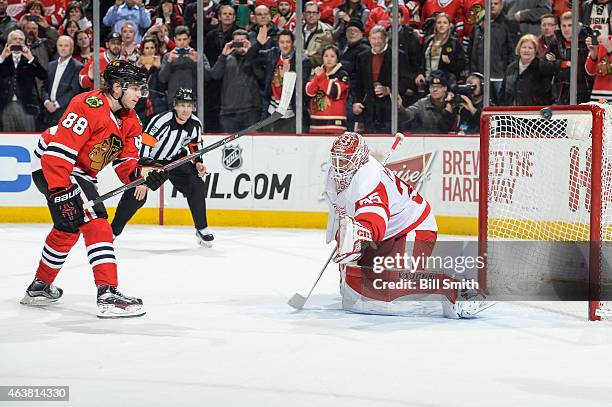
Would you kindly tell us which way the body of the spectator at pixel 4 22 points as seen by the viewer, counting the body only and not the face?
toward the camera

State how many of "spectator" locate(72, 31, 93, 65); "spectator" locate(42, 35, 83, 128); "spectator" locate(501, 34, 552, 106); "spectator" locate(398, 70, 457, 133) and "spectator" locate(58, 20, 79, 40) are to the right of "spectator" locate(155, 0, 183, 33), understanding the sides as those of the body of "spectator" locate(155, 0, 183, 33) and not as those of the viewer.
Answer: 3

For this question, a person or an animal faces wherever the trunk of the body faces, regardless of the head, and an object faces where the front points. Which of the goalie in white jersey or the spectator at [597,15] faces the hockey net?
the spectator

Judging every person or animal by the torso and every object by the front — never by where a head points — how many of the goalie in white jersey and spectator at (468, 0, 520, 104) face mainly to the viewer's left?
1

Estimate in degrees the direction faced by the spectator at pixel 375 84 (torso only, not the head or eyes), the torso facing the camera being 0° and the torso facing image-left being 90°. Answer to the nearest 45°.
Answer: approximately 0°

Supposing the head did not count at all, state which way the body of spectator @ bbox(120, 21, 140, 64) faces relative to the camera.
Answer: toward the camera

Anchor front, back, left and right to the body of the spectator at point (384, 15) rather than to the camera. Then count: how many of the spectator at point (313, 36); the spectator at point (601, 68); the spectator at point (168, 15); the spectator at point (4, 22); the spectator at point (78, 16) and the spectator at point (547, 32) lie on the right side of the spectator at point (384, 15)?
4

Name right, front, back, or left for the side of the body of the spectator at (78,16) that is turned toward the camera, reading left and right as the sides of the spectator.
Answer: front

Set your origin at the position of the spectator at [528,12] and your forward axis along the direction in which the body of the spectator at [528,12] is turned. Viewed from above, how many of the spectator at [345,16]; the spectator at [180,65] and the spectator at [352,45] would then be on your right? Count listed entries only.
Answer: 3

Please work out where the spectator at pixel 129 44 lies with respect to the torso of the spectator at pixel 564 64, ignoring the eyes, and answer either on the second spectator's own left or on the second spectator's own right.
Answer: on the second spectator's own right

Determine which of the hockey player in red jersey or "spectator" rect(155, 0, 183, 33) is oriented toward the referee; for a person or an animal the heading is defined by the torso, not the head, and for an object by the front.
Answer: the spectator

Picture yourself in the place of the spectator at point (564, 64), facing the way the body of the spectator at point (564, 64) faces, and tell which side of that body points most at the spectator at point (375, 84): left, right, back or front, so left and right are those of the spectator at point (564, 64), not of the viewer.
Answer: right

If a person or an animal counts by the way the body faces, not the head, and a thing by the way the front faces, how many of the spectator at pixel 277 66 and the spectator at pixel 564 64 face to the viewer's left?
0

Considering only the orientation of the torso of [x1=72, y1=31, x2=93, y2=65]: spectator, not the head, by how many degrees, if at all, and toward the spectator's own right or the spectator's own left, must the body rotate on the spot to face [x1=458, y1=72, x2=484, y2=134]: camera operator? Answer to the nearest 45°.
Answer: approximately 45° to the spectator's own left

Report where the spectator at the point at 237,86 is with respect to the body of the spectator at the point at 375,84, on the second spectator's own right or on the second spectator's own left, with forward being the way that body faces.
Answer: on the second spectator's own right
